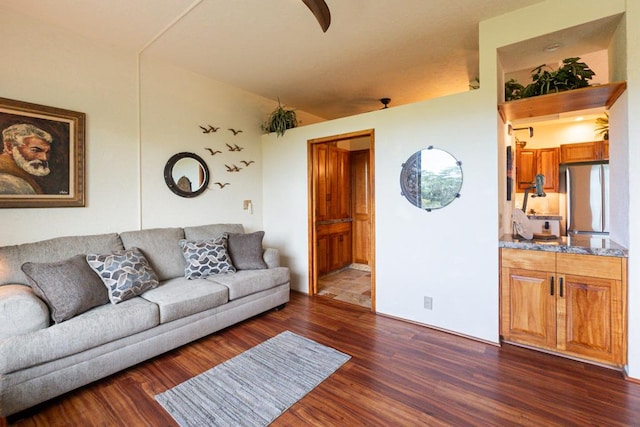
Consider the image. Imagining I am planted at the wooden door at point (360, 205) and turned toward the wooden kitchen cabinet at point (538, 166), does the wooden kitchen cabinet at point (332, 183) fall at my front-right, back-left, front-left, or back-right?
back-right

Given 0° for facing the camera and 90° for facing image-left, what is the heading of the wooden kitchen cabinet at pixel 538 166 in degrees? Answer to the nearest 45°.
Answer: approximately 0°

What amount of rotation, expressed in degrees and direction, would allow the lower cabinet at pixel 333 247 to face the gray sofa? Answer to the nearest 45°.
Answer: approximately 90° to its right

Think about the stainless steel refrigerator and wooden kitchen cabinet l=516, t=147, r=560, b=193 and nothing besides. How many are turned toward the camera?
2

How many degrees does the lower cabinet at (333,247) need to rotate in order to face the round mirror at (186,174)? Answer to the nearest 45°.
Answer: approximately 90° to its right

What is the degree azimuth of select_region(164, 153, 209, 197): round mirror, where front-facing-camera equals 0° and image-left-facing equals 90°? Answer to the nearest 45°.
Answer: approximately 315°

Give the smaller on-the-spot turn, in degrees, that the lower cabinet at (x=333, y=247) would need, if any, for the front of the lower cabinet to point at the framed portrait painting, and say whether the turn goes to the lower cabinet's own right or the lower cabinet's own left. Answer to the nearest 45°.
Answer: approximately 90° to the lower cabinet's own right
